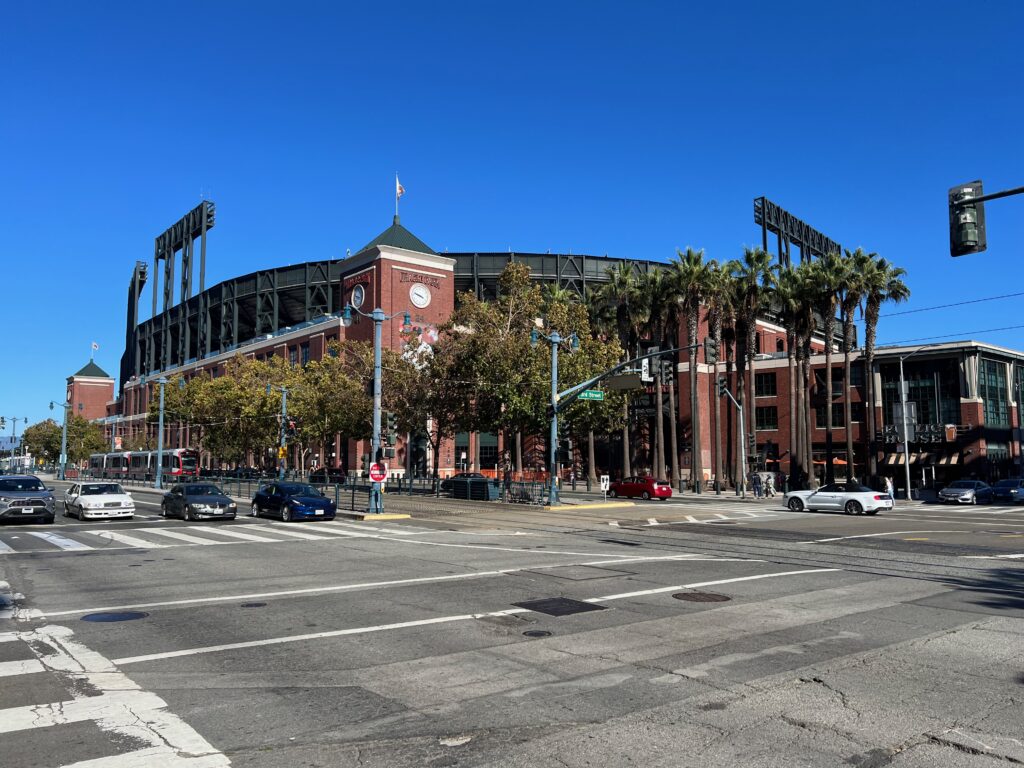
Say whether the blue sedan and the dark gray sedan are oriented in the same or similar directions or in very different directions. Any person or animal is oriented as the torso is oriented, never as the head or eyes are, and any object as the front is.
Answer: same or similar directions

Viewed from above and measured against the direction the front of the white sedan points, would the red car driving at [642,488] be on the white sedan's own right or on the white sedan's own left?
on the white sedan's own left

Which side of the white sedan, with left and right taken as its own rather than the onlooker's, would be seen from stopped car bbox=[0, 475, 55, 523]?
right

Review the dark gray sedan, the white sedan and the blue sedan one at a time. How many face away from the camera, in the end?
0

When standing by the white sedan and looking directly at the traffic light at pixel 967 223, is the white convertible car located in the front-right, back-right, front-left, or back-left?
front-left

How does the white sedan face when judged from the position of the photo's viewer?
facing the viewer and to the right of the viewer

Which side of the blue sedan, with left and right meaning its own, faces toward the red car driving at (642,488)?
left

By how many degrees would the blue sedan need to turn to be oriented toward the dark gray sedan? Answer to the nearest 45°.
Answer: approximately 135° to its right
